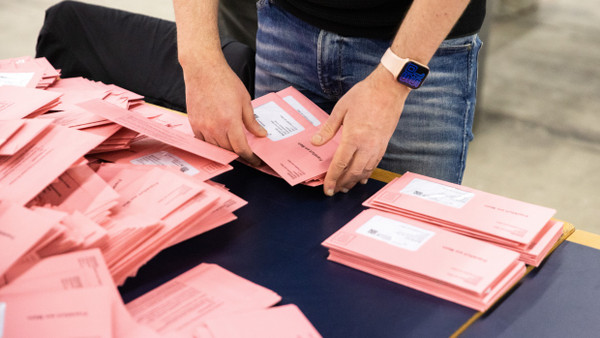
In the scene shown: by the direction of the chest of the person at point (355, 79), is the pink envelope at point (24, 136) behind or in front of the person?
in front

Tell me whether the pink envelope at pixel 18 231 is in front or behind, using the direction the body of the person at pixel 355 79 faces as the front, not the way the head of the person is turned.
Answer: in front

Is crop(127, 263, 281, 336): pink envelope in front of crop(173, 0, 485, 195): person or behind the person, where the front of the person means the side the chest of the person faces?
in front

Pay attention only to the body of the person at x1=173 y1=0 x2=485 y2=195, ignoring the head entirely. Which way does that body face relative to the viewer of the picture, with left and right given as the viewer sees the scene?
facing the viewer and to the left of the viewer

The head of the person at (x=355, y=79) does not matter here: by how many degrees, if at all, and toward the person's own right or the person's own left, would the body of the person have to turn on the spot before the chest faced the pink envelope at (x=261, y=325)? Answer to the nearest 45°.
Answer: approximately 45° to the person's own left
